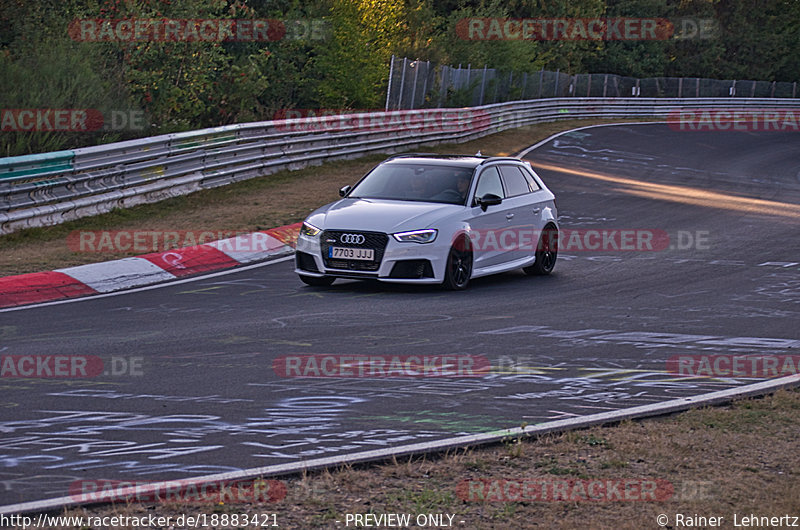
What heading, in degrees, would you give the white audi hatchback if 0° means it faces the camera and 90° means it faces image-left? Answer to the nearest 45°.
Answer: approximately 45°
